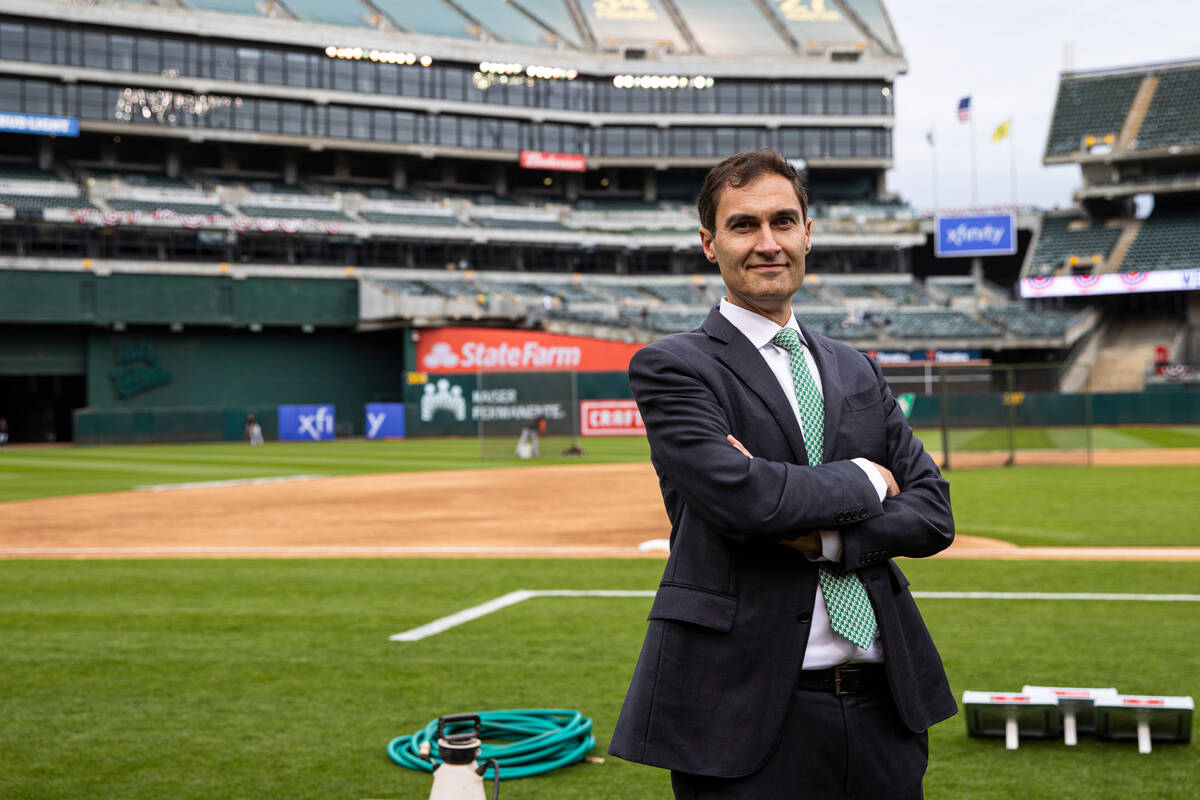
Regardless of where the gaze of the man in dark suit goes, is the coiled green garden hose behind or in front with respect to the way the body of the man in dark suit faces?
behind

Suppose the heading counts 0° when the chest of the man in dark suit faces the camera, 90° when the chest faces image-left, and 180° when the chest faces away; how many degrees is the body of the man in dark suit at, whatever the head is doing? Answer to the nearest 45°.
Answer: approximately 315°

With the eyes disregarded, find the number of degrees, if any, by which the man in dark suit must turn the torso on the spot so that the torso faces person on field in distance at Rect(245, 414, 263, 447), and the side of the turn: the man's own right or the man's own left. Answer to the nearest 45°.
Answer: approximately 180°
